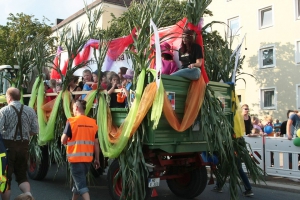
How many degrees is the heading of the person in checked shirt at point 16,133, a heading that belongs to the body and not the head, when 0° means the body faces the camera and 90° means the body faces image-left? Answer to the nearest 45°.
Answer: approximately 180°

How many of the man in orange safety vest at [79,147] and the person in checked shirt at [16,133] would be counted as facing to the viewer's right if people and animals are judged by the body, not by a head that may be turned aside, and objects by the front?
0

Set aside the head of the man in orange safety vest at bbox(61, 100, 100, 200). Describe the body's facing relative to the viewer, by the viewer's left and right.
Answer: facing away from the viewer and to the left of the viewer

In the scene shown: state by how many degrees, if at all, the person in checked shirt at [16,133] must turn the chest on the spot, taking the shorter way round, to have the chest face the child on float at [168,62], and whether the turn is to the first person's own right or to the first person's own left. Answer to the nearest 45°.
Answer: approximately 90° to the first person's own right

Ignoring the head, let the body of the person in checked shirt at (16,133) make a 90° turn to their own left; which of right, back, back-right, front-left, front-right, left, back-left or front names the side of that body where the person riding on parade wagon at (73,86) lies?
back-right

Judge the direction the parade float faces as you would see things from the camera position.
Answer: facing away from the viewer and to the left of the viewer

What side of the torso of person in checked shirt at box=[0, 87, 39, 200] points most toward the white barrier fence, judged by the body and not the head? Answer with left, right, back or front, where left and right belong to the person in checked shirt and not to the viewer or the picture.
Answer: right

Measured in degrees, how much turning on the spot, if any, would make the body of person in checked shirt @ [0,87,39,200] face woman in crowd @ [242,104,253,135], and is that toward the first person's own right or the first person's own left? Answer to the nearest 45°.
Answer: approximately 90° to the first person's own right

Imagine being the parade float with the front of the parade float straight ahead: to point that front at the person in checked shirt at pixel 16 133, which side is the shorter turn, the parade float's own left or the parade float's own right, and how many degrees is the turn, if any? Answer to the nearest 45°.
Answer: approximately 45° to the parade float's own left
